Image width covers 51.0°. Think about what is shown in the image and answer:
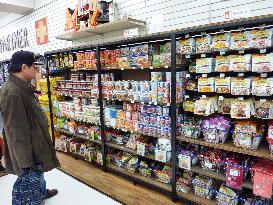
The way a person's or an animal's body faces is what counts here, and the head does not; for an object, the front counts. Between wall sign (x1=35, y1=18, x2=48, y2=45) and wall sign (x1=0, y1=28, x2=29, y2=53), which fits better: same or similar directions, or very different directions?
same or similar directions

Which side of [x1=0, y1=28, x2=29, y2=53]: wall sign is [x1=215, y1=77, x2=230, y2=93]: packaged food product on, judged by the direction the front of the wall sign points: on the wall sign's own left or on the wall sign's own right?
on the wall sign's own left

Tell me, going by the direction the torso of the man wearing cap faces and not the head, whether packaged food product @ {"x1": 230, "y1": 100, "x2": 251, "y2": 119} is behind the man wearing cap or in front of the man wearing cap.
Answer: in front

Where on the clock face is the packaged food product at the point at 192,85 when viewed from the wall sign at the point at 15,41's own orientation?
The packaged food product is roughly at 10 o'clock from the wall sign.

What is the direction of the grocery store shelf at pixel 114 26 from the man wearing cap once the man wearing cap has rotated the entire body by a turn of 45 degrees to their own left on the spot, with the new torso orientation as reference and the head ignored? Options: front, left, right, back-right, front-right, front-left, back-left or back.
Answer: front

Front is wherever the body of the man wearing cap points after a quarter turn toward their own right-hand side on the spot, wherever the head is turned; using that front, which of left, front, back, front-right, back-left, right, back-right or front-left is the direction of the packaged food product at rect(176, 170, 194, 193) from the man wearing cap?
left

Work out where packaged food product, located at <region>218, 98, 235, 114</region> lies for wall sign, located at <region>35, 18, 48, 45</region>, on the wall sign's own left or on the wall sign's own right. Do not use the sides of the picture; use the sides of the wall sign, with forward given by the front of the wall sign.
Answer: on the wall sign's own left

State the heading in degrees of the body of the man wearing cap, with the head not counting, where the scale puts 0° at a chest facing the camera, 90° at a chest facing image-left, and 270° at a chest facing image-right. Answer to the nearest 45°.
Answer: approximately 270°

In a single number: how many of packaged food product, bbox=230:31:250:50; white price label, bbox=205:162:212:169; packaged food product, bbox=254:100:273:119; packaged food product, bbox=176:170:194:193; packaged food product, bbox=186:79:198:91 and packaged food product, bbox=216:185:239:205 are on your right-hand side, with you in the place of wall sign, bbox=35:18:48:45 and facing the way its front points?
0

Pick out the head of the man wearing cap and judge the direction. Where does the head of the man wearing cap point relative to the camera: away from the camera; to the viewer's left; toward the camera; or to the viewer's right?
to the viewer's right
